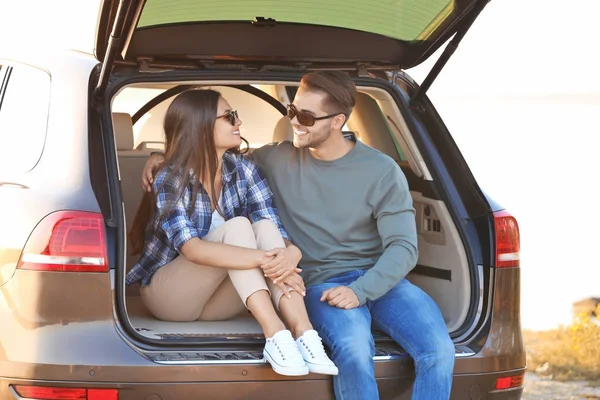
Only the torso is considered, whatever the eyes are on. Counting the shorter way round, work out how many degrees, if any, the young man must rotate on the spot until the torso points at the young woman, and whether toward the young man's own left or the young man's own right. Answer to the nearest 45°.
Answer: approximately 90° to the young man's own right

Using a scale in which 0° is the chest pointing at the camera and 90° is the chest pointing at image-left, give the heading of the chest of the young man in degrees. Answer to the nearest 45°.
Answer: approximately 0°

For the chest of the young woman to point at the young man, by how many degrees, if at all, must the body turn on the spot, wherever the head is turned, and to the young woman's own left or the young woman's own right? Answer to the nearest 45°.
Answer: approximately 45° to the young woman's own left
